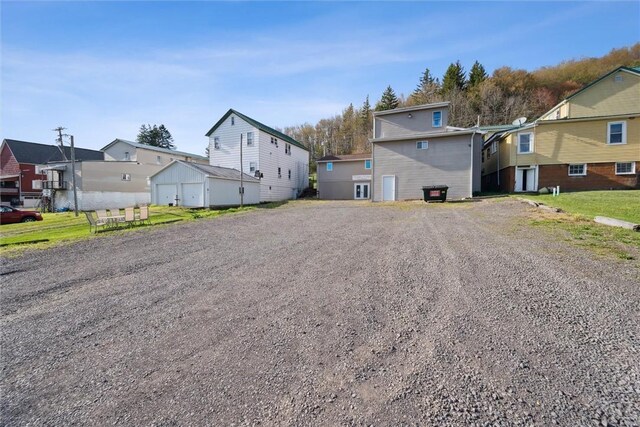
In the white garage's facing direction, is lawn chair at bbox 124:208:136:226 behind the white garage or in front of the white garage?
in front

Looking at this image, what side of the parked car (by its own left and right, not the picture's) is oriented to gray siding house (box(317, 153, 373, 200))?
front

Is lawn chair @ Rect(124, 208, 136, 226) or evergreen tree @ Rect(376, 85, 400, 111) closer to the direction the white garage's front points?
the lawn chair

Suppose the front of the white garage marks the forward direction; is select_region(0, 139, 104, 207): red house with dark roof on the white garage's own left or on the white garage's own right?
on the white garage's own right

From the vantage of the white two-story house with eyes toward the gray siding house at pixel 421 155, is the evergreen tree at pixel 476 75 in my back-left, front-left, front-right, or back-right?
front-left

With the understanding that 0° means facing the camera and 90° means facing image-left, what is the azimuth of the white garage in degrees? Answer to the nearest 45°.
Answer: approximately 45°

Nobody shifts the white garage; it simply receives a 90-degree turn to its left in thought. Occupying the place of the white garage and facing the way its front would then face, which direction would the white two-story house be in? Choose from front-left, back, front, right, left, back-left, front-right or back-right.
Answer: left

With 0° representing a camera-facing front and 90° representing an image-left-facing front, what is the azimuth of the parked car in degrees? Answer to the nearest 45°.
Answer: approximately 270°

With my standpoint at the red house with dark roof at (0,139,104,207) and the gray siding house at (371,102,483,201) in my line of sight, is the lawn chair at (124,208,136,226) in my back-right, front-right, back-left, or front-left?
front-right

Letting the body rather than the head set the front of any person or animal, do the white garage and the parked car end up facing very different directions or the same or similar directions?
very different directions

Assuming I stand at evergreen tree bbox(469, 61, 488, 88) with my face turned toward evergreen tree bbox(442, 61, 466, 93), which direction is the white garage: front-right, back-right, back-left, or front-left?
front-left

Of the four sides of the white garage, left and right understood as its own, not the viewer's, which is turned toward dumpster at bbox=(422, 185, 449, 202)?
left

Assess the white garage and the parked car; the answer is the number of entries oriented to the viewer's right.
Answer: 1

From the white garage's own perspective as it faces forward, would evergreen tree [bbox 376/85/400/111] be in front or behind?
behind

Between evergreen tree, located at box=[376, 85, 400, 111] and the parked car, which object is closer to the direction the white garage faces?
the parked car

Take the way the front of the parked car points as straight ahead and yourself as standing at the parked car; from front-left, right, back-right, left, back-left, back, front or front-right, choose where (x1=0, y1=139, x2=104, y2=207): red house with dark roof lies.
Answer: left
